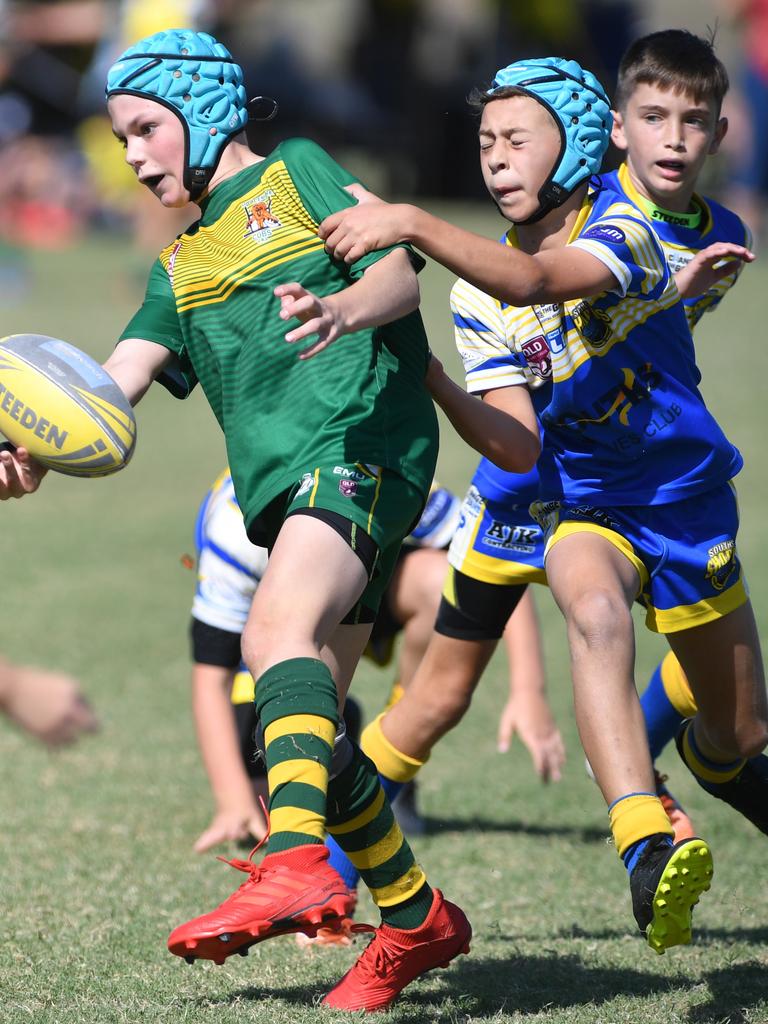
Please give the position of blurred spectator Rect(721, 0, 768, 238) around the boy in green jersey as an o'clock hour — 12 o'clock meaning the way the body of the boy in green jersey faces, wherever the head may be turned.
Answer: The blurred spectator is roughly at 5 o'clock from the boy in green jersey.

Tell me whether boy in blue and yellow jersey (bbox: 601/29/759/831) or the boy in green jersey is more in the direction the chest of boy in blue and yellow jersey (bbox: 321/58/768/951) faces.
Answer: the boy in green jersey

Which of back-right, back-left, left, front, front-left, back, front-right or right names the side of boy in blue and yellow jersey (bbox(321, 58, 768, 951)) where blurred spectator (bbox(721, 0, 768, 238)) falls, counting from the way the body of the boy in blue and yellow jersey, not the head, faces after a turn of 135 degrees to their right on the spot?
front

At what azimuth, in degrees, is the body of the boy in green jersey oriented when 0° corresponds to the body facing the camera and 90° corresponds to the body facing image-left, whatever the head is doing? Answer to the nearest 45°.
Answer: approximately 45°

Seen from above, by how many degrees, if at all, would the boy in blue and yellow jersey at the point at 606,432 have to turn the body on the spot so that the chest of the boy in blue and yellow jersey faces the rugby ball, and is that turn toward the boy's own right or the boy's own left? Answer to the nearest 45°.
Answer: approximately 45° to the boy's own right
